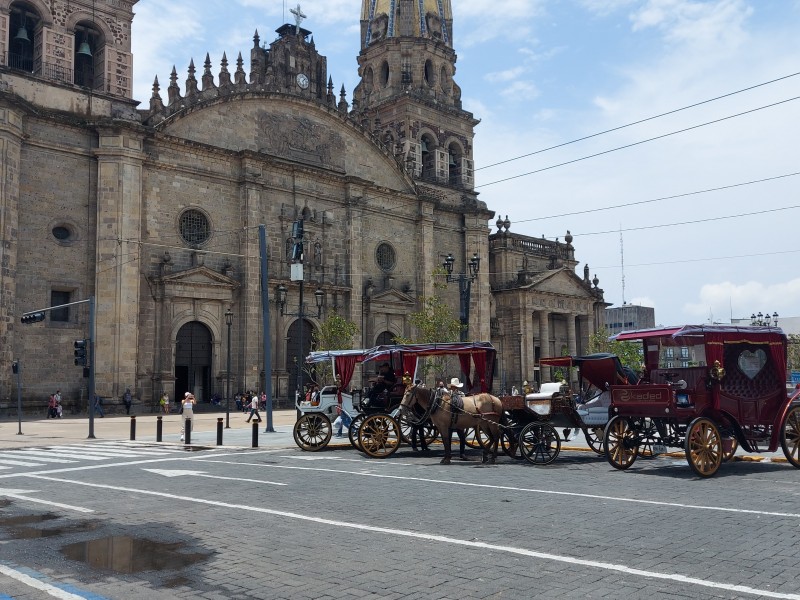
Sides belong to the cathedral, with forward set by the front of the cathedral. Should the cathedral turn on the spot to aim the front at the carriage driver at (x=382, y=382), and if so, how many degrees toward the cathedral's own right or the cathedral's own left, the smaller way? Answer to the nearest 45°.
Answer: approximately 45° to the cathedral's own right

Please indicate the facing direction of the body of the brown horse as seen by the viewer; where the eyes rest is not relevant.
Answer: to the viewer's left

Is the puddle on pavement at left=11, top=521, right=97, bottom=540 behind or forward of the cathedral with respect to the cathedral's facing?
forward

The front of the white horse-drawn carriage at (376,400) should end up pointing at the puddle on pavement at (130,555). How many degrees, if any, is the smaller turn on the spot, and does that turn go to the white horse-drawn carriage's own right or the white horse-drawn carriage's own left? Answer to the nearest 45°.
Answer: approximately 90° to the white horse-drawn carriage's own left

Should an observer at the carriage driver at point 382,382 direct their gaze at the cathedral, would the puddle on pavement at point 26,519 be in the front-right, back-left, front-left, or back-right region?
back-left

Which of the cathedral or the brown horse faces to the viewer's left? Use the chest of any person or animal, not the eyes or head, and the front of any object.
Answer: the brown horse

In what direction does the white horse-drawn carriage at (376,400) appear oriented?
to the viewer's left

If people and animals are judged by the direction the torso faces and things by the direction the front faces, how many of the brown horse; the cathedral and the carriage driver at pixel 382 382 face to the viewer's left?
2

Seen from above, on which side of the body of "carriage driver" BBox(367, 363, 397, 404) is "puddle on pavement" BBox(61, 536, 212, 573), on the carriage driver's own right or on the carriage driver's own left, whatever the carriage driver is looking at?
on the carriage driver's own left

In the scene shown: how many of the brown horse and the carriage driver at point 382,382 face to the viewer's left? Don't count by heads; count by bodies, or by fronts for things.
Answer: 2

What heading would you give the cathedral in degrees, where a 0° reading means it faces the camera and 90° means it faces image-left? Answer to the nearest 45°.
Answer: approximately 315°

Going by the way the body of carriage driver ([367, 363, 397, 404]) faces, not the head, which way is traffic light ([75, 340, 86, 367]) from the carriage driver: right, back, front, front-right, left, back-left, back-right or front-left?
front-right

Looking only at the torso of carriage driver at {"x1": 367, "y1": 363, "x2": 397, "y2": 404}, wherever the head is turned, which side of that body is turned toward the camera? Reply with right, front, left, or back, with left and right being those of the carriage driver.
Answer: left
